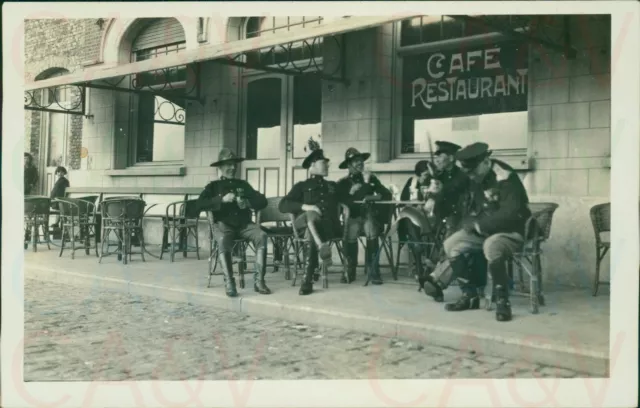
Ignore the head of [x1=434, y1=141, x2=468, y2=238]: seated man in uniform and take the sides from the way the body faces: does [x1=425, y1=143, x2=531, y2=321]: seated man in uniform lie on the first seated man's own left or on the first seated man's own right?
on the first seated man's own left

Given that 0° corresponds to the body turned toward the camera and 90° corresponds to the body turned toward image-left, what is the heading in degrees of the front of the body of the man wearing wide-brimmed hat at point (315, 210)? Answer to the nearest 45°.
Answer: approximately 0°

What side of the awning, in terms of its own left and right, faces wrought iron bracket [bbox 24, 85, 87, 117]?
right

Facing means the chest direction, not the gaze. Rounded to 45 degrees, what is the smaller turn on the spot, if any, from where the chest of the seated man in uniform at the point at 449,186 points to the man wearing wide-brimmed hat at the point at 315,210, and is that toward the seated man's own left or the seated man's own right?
approximately 45° to the seated man's own right

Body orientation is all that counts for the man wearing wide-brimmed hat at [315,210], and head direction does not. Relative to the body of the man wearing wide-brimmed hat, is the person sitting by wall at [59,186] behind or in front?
behind

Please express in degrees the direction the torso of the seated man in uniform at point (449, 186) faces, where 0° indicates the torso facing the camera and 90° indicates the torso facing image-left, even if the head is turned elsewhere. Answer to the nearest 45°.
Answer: approximately 45°
